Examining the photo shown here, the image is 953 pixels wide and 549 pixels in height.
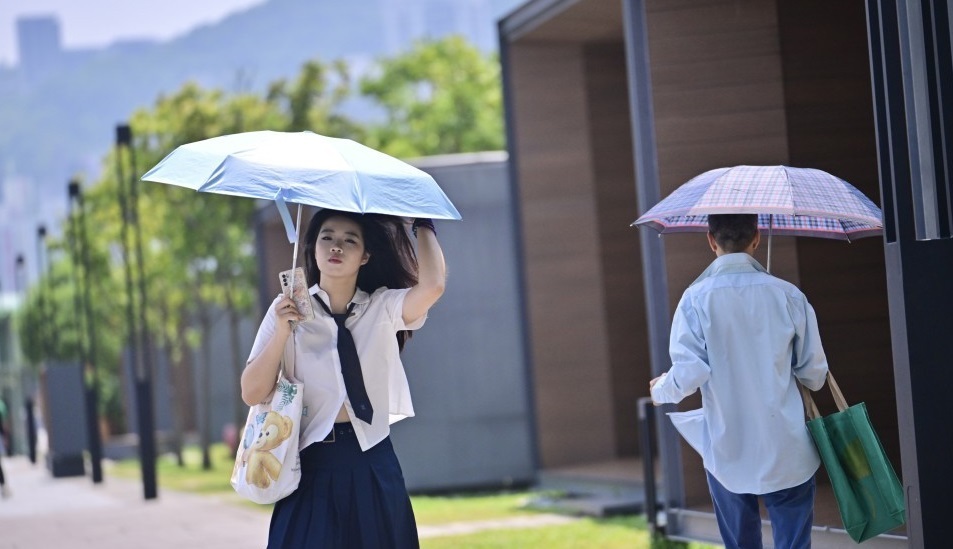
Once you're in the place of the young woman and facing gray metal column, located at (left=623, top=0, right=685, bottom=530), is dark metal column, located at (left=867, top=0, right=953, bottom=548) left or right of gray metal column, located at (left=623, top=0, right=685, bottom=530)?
right

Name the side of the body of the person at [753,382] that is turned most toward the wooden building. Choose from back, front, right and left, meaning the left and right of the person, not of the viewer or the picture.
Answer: front

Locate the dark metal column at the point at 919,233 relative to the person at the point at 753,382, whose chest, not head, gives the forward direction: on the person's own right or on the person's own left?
on the person's own right

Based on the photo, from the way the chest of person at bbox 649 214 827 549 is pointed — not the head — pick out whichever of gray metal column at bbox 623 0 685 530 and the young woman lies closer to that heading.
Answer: the gray metal column

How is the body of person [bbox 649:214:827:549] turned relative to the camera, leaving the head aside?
away from the camera

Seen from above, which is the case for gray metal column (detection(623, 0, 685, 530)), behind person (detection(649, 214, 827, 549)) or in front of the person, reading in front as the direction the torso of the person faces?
in front

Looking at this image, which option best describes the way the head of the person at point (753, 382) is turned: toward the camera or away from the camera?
away from the camera

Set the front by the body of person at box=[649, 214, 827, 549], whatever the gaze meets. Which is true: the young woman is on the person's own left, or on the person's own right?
on the person's own left

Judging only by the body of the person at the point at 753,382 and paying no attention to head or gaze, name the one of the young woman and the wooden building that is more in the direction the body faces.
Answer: the wooden building
